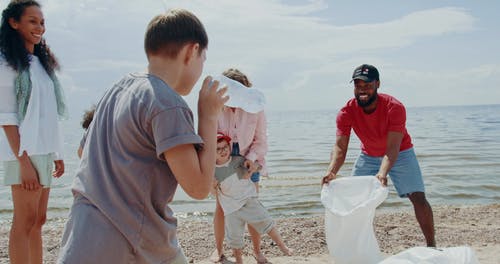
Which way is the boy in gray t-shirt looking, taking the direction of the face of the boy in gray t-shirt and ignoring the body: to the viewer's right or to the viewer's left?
to the viewer's right

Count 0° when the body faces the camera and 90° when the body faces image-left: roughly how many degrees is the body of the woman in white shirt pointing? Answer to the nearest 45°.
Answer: approximately 315°

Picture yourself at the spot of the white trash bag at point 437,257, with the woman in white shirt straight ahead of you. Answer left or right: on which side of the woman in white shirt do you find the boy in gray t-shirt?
left

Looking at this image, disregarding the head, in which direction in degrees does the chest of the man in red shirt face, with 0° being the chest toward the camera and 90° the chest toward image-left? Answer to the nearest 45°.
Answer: approximately 45°

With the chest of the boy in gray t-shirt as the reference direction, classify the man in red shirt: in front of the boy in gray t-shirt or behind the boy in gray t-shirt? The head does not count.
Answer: in front

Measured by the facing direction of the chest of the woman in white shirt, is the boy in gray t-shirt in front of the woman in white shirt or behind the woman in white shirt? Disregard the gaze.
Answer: in front

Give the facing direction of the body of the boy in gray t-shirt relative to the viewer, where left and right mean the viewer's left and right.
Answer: facing away from the viewer and to the right of the viewer

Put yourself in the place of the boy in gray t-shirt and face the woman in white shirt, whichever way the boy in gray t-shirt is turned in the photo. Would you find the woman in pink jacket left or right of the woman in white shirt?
right
